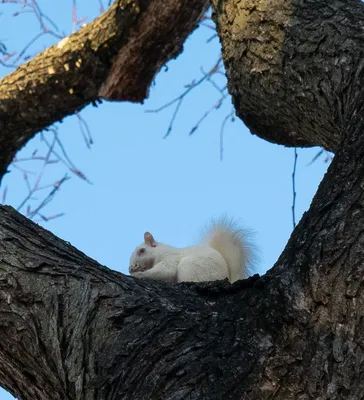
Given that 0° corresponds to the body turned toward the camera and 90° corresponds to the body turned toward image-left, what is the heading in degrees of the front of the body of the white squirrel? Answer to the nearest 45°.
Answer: approximately 90°
